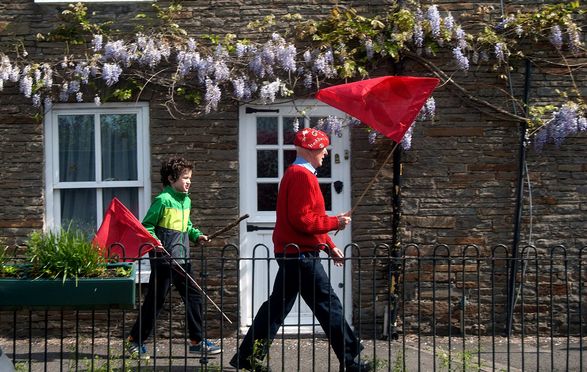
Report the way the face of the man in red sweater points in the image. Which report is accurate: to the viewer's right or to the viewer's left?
to the viewer's right

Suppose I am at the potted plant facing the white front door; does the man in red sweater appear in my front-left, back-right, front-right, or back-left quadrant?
front-right

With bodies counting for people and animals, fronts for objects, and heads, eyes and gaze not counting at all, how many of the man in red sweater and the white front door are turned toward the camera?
1

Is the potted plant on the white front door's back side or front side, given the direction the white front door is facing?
on the front side

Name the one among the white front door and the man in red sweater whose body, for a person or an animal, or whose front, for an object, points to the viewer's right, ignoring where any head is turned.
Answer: the man in red sweater

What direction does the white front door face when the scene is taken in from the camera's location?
facing the viewer

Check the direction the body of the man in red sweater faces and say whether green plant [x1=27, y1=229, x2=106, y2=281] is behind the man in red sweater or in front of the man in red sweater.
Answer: behind

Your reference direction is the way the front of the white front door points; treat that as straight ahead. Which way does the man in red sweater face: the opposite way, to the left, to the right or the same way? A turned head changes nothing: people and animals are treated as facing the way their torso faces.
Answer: to the left

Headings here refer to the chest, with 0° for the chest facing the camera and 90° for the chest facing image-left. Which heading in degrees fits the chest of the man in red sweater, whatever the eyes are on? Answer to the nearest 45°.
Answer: approximately 270°
